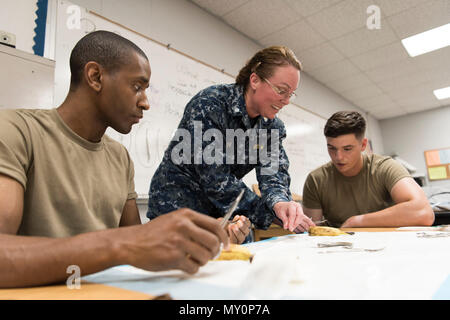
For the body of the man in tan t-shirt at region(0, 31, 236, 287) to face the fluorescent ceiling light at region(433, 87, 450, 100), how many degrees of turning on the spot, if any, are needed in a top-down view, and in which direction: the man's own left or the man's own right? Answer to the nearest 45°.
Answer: approximately 90° to the man's own left

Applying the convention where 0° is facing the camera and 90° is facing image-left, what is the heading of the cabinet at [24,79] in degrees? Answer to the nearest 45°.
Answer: approximately 315°

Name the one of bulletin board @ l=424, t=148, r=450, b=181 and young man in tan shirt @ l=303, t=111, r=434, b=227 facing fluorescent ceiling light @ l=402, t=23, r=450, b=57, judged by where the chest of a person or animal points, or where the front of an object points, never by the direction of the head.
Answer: the bulletin board

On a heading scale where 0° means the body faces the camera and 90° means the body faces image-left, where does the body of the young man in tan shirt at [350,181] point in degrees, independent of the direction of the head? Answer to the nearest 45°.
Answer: approximately 45°

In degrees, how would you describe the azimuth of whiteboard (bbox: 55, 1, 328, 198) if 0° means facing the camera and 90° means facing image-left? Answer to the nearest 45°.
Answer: approximately 315°

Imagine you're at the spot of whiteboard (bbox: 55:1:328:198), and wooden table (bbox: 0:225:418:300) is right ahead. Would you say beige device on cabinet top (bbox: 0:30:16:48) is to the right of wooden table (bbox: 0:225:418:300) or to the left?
right

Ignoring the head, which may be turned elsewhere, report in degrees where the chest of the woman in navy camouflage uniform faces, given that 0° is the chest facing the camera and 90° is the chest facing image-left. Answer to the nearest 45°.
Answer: approximately 315°

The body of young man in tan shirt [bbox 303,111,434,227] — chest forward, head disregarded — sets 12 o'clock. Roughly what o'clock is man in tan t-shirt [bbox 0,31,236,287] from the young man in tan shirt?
The man in tan t-shirt is roughly at 1 o'clock from the young man in tan shirt.

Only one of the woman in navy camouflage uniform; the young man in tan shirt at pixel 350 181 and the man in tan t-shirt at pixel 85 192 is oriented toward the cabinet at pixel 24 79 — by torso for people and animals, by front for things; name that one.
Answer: the young man in tan shirt
